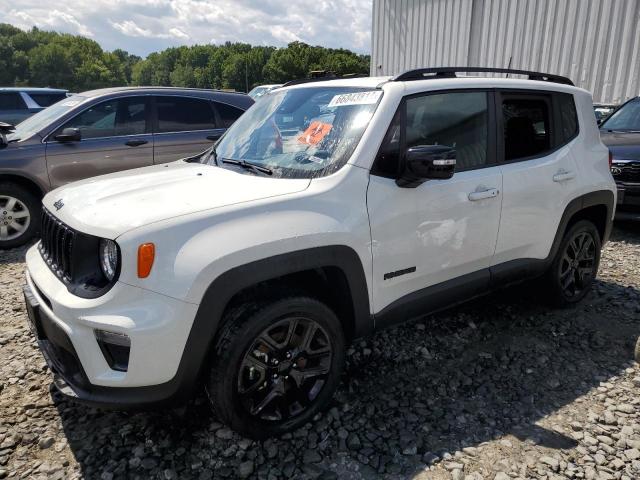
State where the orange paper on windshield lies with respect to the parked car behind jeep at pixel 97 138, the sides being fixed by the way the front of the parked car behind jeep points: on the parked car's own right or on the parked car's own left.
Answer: on the parked car's own left

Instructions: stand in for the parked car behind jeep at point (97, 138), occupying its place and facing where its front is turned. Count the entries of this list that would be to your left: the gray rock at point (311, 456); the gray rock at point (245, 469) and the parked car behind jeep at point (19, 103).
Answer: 2

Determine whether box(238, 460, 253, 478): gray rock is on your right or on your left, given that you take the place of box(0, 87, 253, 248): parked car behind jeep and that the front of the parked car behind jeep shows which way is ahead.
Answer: on your left

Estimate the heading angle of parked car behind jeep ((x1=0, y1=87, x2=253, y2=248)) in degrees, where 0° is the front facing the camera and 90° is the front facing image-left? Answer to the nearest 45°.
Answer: approximately 90°

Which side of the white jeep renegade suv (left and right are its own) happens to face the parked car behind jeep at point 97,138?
right

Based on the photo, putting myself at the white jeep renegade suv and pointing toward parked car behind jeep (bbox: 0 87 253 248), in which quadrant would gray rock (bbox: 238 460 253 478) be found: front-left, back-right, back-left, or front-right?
back-left

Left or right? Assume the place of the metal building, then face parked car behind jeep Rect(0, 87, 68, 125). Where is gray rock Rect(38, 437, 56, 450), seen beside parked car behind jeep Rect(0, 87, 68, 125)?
left

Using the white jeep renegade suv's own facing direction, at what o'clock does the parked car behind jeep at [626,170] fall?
The parked car behind jeep is roughly at 6 o'clock from the white jeep renegade suv.

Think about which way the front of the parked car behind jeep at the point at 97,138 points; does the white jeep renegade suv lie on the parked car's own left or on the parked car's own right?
on the parked car's own left

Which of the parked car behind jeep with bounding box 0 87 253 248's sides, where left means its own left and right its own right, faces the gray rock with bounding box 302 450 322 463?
left

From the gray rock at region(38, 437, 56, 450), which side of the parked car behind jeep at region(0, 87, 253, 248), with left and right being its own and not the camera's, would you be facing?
left

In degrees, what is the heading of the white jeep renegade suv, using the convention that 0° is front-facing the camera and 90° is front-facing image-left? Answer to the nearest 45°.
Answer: approximately 45°
